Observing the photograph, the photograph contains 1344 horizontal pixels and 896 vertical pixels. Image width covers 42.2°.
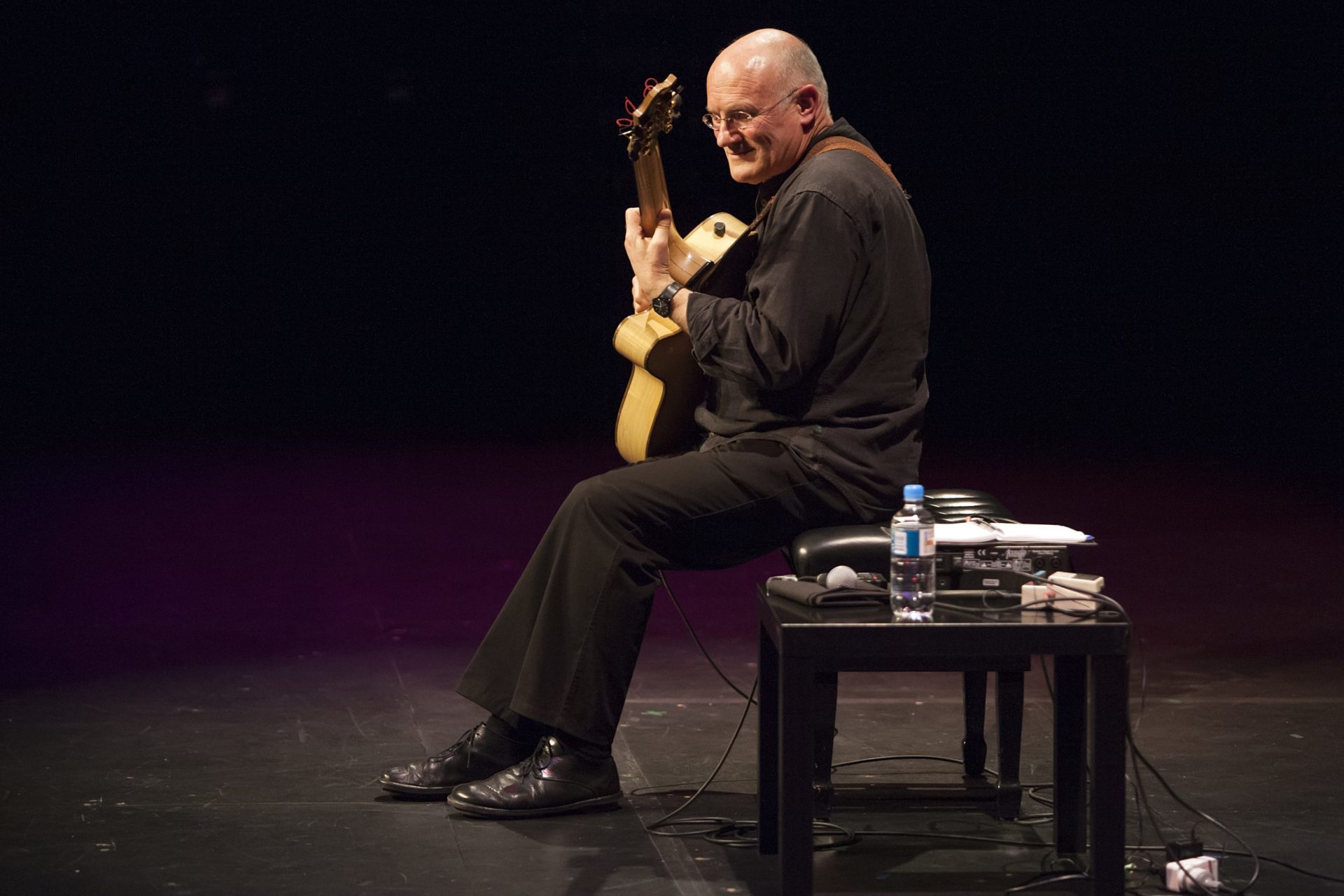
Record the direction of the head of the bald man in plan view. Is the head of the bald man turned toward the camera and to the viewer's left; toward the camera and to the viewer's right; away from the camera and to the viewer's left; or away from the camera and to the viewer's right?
toward the camera and to the viewer's left

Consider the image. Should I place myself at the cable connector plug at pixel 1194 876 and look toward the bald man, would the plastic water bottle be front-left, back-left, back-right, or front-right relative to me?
front-left

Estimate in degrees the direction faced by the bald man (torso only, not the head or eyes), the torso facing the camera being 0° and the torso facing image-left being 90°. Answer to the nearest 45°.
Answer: approximately 90°

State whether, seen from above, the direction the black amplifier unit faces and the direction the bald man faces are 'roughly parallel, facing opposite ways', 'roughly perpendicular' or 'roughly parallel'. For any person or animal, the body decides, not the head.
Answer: roughly perpendicular

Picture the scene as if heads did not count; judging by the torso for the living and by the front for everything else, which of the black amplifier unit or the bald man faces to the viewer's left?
the bald man
